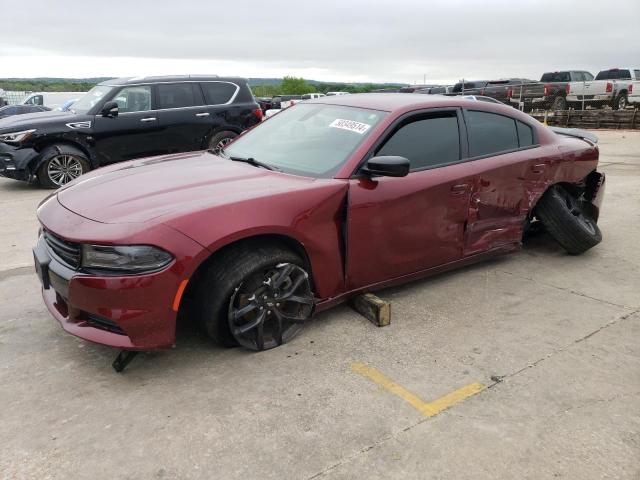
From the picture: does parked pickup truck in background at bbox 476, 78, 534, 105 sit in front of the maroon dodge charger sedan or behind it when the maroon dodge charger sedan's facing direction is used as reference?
behind

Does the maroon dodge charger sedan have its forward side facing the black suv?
no

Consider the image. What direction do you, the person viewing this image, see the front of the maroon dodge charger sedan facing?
facing the viewer and to the left of the viewer

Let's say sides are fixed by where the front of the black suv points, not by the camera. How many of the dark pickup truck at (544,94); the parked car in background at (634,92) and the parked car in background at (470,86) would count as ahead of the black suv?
0

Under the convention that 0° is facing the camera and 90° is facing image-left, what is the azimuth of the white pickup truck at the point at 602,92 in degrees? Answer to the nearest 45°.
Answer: approximately 225°

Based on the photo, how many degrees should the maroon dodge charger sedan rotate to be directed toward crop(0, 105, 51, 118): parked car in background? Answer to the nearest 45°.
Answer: approximately 90° to its right

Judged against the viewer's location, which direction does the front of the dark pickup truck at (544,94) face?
facing away from the viewer and to the right of the viewer

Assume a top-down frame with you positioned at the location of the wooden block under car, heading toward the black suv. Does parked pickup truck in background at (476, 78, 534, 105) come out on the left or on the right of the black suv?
right

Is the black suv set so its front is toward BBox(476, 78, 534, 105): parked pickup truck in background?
no

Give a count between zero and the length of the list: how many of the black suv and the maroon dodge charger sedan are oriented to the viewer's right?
0

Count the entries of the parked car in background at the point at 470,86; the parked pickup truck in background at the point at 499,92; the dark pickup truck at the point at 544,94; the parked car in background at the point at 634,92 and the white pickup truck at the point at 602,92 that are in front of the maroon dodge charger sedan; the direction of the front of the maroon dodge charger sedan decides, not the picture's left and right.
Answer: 0

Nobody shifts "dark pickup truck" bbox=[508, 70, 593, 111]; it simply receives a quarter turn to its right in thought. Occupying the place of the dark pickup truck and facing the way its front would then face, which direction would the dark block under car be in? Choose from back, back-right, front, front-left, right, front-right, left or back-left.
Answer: front-right

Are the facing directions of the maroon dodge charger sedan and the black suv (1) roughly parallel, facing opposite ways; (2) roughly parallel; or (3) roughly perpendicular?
roughly parallel

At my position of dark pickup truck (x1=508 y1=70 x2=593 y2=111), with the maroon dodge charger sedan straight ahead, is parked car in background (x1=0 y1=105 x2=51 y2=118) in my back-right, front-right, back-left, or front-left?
front-right

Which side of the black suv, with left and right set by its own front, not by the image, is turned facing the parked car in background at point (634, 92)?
back
